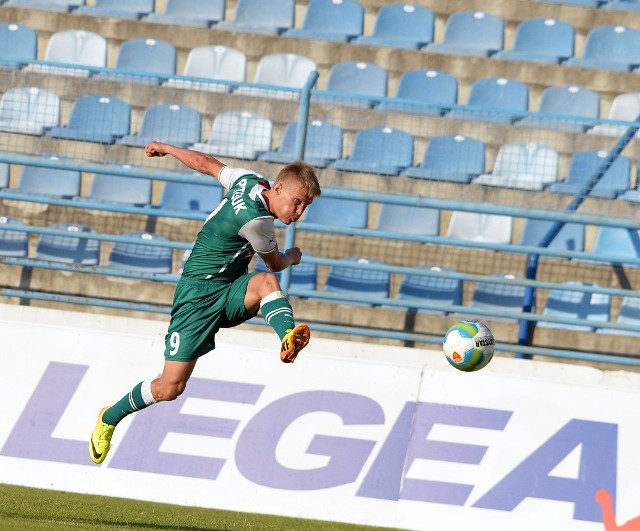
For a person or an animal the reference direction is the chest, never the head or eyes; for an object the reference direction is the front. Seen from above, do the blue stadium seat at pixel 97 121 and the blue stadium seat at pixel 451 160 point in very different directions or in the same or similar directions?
same or similar directions

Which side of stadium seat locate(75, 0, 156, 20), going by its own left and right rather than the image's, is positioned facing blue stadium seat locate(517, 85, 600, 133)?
left

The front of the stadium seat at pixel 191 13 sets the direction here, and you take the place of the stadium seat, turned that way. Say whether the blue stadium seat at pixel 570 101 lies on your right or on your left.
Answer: on your left

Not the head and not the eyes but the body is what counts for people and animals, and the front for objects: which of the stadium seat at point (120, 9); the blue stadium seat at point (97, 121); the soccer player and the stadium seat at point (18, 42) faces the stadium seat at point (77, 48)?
the stadium seat at point (120, 9)

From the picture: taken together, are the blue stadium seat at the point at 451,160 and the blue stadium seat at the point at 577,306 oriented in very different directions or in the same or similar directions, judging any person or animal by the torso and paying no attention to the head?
same or similar directions

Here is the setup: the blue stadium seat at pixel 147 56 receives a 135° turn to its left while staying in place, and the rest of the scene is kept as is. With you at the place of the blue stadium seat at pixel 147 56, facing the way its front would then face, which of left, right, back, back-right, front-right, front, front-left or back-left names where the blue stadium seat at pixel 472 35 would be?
front

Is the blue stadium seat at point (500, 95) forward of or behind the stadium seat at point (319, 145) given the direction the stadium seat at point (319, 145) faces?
behind

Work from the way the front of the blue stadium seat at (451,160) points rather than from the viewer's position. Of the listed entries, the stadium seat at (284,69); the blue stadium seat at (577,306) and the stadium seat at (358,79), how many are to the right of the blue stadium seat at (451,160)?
2

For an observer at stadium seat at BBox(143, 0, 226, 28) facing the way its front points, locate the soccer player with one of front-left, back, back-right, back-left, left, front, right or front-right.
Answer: front-left

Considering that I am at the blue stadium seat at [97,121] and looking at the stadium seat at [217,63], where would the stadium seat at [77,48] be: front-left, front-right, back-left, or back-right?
front-left

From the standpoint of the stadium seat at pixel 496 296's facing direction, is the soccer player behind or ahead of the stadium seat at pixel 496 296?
ahead

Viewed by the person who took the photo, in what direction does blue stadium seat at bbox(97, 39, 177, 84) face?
facing the viewer and to the left of the viewer

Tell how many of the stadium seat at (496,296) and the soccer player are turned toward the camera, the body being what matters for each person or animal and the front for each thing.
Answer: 1

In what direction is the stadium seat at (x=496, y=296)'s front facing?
toward the camera

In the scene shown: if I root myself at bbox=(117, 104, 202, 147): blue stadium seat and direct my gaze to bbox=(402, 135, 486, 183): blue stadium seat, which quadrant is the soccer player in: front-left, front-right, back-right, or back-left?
front-right

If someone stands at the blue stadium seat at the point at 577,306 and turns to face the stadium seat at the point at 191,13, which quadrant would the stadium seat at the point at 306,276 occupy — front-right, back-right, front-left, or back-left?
front-left

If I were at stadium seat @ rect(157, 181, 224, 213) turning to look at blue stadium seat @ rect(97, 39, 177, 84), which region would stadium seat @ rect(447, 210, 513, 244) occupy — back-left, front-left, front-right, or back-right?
back-right
